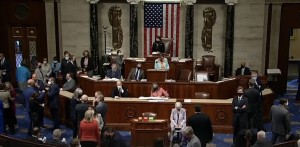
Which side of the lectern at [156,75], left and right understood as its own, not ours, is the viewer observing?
front

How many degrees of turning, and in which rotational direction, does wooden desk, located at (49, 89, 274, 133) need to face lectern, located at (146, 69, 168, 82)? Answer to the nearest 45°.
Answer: approximately 180°

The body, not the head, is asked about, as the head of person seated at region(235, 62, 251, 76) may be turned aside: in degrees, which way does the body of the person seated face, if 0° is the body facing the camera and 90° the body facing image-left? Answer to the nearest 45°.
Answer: approximately 0°

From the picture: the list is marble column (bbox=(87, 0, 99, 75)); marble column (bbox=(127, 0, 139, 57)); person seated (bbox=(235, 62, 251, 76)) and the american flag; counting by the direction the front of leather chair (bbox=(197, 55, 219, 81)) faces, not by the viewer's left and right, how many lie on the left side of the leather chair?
1

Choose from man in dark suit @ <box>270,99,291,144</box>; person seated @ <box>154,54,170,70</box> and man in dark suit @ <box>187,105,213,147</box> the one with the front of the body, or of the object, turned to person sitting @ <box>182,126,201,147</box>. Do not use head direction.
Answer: the person seated

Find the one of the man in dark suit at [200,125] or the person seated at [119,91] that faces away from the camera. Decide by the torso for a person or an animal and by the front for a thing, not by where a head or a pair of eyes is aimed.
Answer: the man in dark suit

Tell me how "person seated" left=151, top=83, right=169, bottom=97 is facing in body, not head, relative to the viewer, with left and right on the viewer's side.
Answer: facing the viewer and to the left of the viewer

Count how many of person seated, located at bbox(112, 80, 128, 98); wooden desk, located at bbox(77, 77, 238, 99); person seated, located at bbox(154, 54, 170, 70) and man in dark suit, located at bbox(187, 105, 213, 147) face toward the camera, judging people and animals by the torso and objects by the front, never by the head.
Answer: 3

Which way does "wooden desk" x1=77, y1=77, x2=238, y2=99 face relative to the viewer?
toward the camera

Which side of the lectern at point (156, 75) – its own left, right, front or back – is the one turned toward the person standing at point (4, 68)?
right

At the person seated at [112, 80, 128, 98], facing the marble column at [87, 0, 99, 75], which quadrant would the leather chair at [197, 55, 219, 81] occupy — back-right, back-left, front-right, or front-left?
front-right

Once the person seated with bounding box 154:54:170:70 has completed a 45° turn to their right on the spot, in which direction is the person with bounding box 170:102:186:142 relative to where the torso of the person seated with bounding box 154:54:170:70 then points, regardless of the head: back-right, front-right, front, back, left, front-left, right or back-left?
front-left

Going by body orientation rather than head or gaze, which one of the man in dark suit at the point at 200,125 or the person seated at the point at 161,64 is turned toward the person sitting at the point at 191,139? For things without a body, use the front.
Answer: the person seated

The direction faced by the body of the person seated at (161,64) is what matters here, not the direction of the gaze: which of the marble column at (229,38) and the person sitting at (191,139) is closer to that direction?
the person sitting

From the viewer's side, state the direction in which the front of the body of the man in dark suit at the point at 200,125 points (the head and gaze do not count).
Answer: away from the camera

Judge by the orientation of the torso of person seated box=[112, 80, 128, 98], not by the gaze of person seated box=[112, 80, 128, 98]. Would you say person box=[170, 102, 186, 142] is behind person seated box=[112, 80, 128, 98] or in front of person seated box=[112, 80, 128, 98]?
in front
